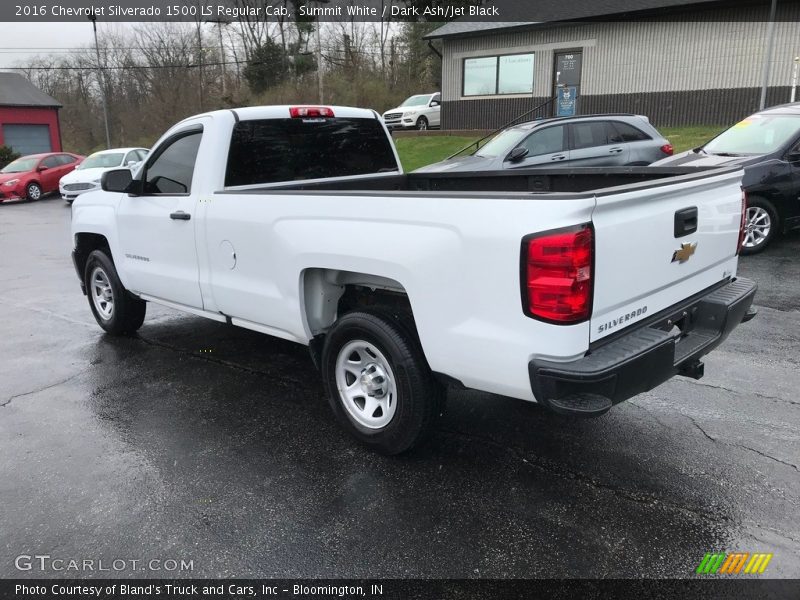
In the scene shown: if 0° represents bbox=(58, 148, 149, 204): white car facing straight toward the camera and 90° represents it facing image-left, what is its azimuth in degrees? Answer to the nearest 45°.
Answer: approximately 45°

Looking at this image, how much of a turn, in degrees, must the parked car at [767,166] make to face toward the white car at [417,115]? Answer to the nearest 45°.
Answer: approximately 90° to its right

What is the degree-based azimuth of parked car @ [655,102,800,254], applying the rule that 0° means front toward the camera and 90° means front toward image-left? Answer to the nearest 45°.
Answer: approximately 45°

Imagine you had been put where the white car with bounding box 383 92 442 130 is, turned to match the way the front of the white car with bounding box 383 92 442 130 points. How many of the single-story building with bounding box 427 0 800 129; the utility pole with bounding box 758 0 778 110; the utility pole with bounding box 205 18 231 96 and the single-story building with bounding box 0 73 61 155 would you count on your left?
2

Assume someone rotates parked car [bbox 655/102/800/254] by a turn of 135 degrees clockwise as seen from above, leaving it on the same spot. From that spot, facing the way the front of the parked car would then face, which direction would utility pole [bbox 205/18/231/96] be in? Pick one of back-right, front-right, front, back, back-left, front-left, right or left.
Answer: front-left

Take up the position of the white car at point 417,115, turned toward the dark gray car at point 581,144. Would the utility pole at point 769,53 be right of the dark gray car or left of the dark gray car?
left

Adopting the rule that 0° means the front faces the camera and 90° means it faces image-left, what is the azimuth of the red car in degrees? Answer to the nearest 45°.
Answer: approximately 45°

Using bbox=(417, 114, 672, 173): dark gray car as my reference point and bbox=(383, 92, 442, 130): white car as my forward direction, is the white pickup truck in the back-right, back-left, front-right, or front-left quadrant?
back-left

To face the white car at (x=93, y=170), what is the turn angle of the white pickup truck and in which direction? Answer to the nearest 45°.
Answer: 0° — it already faces it

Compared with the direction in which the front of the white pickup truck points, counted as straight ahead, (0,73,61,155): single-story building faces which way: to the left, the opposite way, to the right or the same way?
the opposite way

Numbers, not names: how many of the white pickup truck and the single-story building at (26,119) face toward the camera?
1
